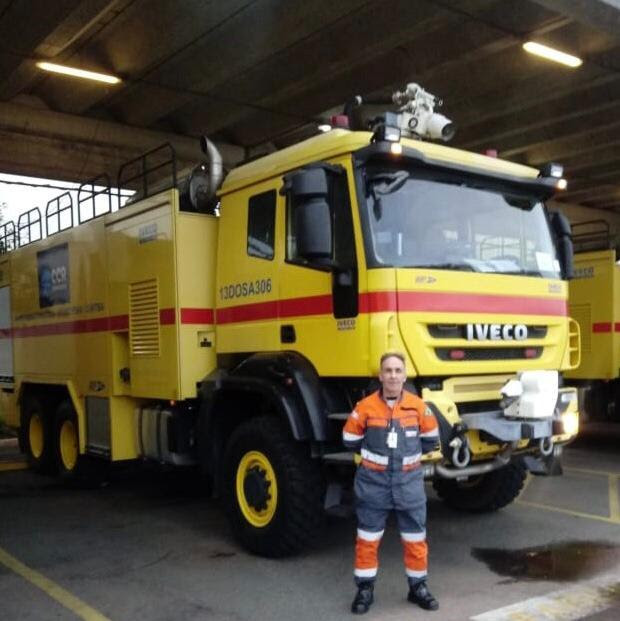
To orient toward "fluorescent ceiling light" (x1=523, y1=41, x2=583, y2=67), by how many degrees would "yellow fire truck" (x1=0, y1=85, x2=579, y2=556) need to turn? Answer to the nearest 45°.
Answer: approximately 90° to its left

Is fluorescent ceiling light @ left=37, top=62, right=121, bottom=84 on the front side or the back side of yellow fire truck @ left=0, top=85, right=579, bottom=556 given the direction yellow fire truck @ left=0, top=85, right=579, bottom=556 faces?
on the back side

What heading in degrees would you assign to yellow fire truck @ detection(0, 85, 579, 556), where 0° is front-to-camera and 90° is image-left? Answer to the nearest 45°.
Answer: approximately 315°

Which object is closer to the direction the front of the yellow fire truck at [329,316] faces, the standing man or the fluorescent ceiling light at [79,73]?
the standing man

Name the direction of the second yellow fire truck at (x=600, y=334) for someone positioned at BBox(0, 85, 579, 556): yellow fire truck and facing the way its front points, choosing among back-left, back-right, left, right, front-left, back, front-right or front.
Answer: left

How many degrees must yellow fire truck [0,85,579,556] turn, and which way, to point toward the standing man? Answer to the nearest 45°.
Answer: approximately 45° to its right

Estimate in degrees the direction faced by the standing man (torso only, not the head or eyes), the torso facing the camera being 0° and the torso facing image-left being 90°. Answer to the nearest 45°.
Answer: approximately 0°

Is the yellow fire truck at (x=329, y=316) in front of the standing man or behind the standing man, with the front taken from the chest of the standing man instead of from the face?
behind

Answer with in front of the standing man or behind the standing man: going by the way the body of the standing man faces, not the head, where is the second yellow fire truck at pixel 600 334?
behind

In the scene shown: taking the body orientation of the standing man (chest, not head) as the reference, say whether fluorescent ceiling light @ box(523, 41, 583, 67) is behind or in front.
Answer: behind

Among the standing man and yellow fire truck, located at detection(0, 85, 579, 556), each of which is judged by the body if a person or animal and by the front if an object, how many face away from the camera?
0

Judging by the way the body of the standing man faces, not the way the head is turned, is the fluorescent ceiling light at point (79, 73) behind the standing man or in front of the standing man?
behind
